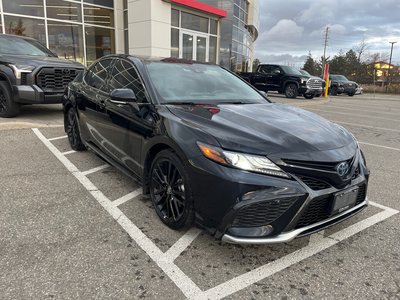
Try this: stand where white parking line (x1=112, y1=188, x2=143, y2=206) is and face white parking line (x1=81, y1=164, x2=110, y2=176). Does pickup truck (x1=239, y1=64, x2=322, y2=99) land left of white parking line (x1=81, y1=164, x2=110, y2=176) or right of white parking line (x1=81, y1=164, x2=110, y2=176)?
right

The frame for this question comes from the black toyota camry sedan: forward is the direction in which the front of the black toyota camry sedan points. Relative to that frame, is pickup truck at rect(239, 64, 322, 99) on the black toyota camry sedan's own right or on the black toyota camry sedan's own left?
on the black toyota camry sedan's own left

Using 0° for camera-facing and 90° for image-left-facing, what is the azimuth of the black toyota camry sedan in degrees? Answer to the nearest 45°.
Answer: approximately 315°

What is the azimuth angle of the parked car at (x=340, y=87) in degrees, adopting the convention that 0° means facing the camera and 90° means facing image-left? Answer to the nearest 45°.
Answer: approximately 315°

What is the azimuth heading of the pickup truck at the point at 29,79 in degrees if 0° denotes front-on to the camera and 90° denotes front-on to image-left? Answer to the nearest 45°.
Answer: approximately 315°

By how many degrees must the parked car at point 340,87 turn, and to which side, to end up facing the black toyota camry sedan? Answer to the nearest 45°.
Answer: approximately 45° to its right

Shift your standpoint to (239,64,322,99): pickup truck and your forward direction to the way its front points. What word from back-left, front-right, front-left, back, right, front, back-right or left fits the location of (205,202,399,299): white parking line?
front-right

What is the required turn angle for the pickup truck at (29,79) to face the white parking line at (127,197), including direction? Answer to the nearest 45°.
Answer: approximately 45° to its right
